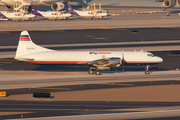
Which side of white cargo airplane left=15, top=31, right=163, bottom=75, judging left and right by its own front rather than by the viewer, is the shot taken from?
right
